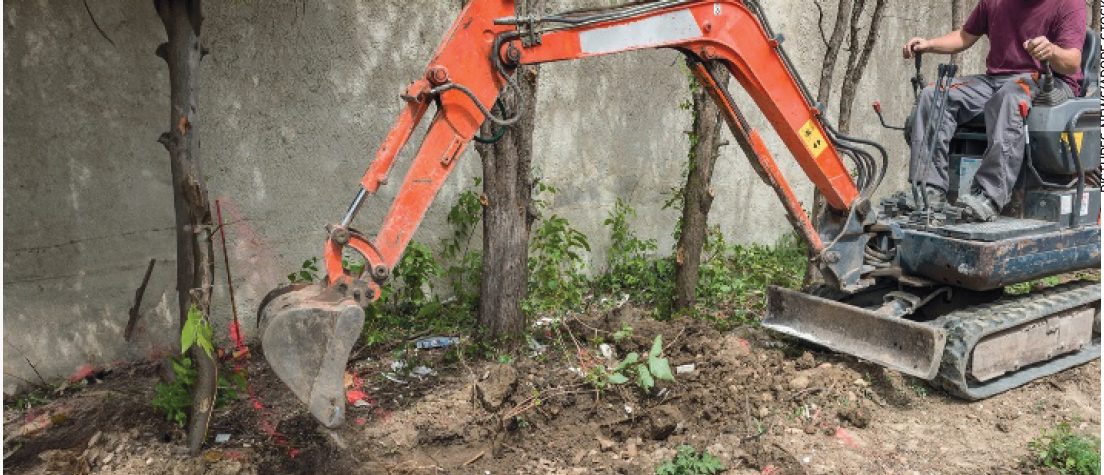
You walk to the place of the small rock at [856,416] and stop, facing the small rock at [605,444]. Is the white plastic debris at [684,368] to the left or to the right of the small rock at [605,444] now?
right

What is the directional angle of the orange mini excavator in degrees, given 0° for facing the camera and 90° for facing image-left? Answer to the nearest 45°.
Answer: approximately 45°

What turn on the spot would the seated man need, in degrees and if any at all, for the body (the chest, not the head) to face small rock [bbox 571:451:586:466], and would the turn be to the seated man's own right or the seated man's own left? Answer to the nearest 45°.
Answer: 0° — they already face it

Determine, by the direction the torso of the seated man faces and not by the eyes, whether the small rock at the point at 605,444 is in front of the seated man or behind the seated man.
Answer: in front

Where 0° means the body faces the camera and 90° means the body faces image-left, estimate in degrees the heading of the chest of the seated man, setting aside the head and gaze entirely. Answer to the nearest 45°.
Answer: approximately 45°

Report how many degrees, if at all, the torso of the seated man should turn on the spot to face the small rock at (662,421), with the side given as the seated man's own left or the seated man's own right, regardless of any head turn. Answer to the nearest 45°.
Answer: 0° — they already face it

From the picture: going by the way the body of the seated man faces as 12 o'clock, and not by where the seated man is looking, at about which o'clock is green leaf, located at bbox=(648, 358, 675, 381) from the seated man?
The green leaf is roughly at 12 o'clock from the seated man.

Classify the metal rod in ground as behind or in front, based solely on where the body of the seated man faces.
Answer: in front
